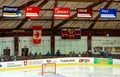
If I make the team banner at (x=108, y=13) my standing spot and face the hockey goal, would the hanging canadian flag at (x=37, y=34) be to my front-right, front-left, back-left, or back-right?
front-right

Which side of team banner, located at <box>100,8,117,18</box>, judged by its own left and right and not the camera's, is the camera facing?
front

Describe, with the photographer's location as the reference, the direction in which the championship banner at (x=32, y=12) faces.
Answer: facing the viewer

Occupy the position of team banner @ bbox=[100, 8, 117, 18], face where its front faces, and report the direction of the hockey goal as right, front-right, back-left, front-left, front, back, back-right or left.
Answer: right

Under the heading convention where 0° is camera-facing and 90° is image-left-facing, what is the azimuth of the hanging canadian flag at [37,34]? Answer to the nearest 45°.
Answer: approximately 0°

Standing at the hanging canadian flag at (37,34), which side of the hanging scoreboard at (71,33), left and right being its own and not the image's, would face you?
right

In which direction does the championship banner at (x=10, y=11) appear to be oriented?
toward the camera

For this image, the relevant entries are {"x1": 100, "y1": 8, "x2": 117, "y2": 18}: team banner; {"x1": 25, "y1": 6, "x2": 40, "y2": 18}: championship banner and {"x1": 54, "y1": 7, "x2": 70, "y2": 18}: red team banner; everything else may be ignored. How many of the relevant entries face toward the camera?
3

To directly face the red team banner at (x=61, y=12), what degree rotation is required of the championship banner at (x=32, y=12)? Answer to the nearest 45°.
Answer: approximately 90° to its left

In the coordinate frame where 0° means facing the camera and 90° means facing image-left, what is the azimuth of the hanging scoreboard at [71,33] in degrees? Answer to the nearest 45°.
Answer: approximately 0°
